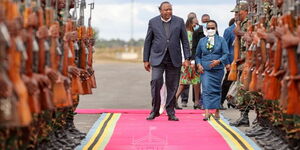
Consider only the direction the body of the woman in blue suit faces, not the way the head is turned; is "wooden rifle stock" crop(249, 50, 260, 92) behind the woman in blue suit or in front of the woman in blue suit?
in front

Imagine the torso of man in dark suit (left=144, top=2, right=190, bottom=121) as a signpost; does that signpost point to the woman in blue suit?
no

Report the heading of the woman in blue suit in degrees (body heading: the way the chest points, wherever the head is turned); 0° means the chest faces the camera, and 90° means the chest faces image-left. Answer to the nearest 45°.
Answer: approximately 0°

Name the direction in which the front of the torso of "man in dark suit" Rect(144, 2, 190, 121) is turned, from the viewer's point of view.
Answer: toward the camera

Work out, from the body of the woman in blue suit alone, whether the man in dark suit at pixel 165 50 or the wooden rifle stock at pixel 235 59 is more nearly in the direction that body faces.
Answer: the wooden rifle stock

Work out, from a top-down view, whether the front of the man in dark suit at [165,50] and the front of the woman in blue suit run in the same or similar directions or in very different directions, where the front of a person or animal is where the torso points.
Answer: same or similar directions

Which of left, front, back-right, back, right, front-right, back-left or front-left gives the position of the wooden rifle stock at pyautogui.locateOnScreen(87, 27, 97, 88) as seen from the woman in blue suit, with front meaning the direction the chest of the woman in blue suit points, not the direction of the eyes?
front-right

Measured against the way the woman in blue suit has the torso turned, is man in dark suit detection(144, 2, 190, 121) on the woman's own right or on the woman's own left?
on the woman's own right

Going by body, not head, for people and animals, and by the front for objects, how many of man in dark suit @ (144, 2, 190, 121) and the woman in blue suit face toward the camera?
2

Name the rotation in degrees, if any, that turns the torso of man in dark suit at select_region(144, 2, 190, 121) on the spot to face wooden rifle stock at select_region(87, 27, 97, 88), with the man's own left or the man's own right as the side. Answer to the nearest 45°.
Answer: approximately 45° to the man's own right
